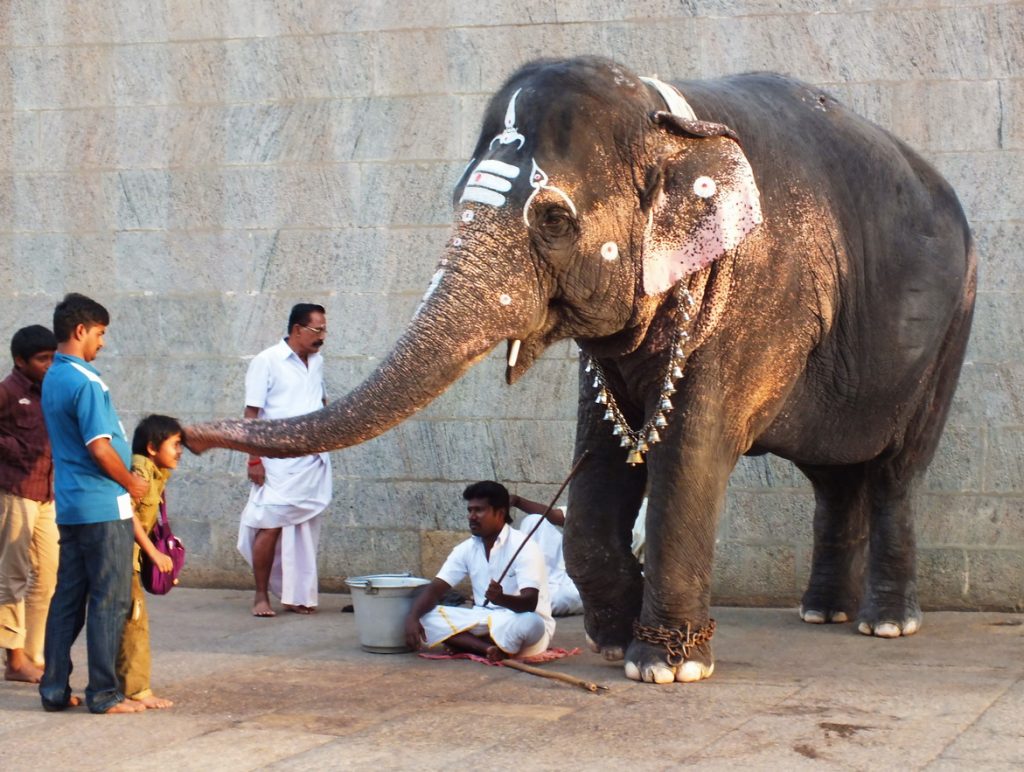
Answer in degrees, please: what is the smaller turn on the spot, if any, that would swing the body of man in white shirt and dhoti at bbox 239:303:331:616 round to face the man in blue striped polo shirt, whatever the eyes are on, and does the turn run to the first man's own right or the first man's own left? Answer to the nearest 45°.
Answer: approximately 45° to the first man's own right

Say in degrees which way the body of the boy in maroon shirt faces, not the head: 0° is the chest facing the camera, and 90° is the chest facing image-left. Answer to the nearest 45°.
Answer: approximately 315°

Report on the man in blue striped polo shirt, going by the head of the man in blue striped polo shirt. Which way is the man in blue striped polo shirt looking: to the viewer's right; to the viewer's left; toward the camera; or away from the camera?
to the viewer's right

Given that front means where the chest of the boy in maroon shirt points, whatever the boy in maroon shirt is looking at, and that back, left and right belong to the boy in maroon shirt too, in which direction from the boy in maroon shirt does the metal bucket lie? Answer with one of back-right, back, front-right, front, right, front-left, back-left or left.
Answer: front-left

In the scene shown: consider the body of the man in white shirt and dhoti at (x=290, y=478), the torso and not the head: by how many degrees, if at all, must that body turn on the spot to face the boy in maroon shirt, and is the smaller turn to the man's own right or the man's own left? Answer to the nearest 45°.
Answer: approximately 90° to the man's own right

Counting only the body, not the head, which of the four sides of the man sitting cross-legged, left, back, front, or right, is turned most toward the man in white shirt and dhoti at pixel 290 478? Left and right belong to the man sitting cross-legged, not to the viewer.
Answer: right

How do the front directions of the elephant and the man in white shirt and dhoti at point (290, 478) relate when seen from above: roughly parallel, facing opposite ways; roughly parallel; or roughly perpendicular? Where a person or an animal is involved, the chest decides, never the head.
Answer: roughly perpendicular

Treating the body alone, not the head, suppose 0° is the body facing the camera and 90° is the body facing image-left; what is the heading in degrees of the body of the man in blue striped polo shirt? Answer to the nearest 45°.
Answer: approximately 270°

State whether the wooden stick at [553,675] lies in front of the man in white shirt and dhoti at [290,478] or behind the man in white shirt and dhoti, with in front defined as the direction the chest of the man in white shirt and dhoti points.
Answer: in front

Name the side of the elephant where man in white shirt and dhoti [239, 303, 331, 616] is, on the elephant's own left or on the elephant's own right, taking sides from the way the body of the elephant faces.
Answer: on the elephant's own right

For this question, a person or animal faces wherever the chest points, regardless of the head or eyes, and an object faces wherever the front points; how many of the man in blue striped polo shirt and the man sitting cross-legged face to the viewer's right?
1

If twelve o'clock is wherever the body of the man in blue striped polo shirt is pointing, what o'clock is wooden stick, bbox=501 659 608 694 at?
The wooden stick is roughly at 12 o'clock from the man in blue striped polo shirt.

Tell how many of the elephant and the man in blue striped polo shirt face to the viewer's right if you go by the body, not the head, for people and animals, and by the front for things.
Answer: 1

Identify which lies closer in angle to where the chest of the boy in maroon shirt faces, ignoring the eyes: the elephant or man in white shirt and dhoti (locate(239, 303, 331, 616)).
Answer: the elephant
